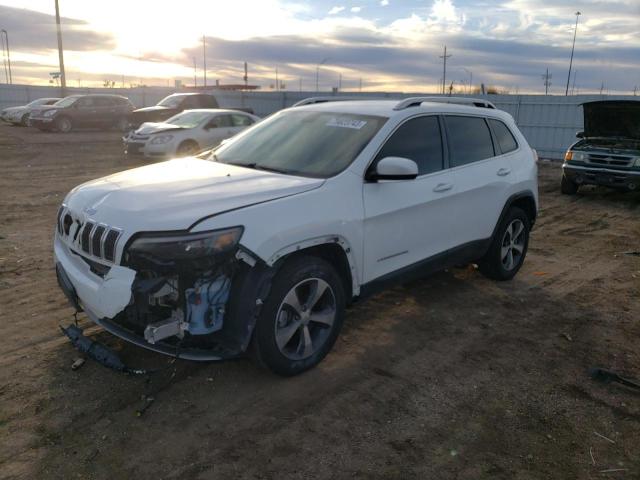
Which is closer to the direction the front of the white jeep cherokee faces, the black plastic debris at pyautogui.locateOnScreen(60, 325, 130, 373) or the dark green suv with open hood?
the black plastic debris

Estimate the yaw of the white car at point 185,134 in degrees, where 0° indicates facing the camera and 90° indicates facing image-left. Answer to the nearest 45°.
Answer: approximately 45°

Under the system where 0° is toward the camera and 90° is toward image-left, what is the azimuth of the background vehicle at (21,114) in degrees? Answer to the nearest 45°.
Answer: approximately 45°

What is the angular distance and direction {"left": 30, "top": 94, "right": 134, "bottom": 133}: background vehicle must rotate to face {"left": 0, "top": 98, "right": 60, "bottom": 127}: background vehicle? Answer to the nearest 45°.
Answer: approximately 90° to its right

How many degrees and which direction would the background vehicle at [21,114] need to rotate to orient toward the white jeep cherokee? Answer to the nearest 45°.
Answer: approximately 45° to its left
